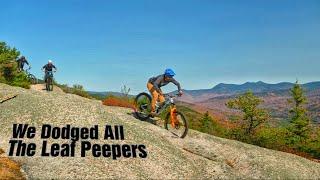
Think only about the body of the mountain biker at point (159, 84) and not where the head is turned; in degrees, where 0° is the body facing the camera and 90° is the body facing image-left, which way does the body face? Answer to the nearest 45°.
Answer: approximately 315°

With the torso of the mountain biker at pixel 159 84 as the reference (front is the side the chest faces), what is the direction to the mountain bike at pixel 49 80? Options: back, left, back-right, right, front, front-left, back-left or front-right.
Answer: back

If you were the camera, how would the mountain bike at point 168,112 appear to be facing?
facing the viewer and to the right of the viewer

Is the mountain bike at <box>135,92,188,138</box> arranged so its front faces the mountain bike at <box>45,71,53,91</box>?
no
